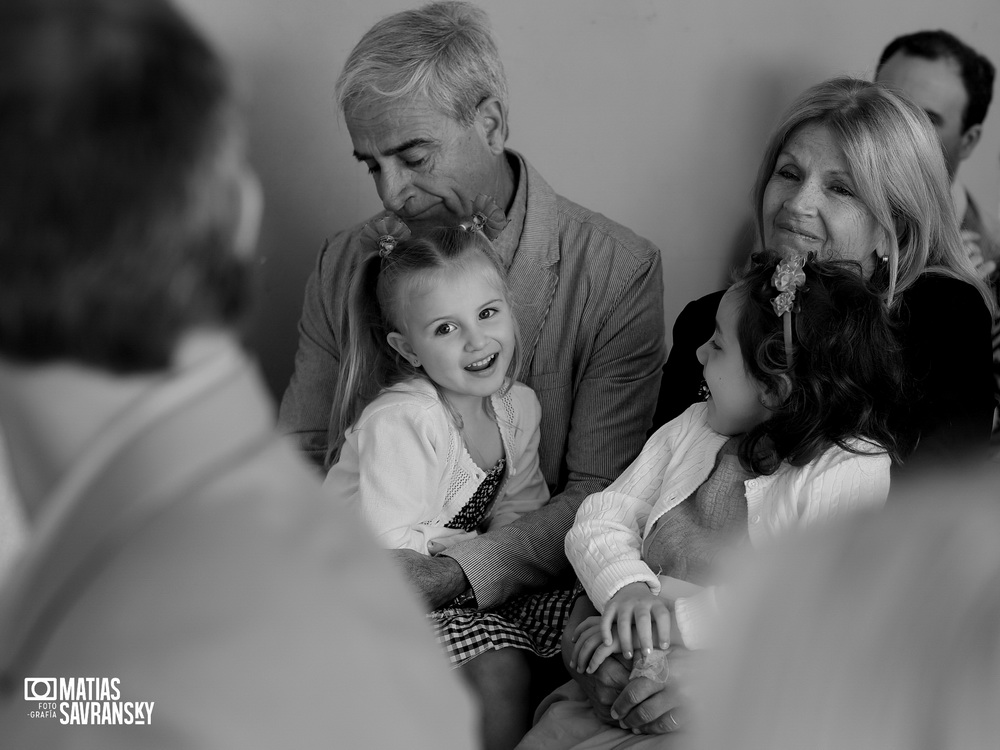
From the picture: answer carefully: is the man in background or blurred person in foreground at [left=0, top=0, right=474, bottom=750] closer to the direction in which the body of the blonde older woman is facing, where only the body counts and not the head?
the blurred person in foreground

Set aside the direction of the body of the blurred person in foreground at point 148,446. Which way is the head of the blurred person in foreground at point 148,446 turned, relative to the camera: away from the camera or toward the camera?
away from the camera

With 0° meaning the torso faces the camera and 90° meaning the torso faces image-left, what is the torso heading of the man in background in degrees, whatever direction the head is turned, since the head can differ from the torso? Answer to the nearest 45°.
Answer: approximately 45°

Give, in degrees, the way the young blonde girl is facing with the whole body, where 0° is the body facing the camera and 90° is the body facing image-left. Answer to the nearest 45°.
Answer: approximately 315°

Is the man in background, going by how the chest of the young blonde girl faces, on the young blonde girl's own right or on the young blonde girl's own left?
on the young blonde girl's own left

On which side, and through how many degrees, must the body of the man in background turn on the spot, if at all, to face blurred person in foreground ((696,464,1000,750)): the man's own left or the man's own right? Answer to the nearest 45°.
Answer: approximately 45° to the man's own left

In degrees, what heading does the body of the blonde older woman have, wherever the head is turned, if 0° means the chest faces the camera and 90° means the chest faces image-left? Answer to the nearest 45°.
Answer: approximately 45°

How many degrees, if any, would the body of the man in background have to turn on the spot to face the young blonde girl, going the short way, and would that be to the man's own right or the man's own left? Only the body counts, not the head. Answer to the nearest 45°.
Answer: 0° — they already face them
